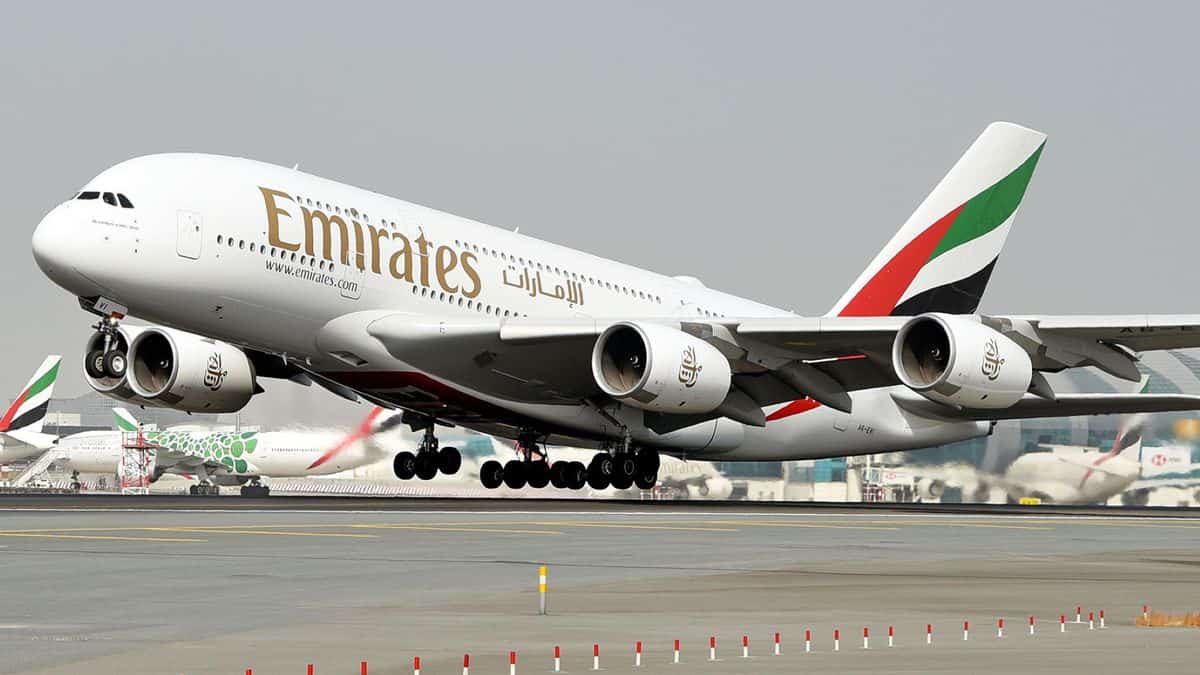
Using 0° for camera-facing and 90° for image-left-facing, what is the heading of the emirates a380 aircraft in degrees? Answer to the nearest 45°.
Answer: approximately 45°
